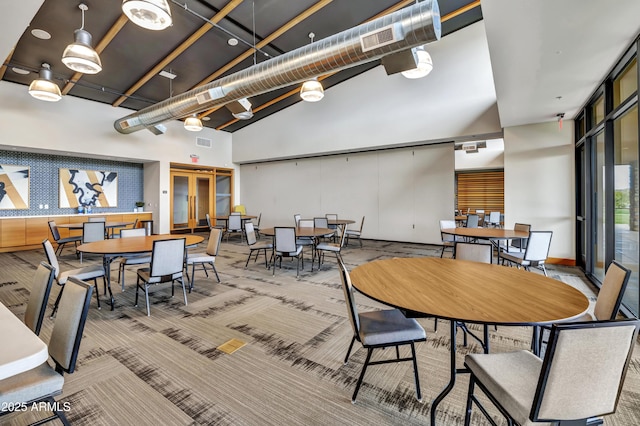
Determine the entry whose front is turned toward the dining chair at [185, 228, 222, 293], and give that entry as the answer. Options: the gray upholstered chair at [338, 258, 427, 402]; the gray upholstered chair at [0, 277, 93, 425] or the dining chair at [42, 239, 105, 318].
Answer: the dining chair at [42, 239, 105, 318]

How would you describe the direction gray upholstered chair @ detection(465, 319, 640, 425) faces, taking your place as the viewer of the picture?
facing away from the viewer and to the left of the viewer

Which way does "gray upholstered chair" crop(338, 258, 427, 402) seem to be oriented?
to the viewer's right

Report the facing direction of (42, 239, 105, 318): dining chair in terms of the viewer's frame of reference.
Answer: facing to the right of the viewer

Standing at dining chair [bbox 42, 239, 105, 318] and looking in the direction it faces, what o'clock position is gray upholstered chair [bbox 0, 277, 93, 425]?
The gray upholstered chair is roughly at 3 o'clock from the dining chair.

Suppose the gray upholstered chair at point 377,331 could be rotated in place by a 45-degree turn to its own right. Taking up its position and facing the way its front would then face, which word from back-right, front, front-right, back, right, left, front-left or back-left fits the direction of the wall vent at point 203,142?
back

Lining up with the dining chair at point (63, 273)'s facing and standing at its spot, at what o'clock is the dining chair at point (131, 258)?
the dining chair at point (131, 258) is roughly at 11 o'clock from the dining chair at point (63, 273).

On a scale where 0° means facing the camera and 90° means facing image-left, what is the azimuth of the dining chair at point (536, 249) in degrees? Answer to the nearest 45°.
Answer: approximately 135°

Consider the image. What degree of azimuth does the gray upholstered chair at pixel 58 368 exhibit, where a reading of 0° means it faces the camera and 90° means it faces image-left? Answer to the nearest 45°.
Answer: approximately 45°

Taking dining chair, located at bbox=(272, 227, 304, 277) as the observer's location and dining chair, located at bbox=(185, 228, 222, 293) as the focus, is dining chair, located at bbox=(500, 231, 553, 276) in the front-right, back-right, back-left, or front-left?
back-left

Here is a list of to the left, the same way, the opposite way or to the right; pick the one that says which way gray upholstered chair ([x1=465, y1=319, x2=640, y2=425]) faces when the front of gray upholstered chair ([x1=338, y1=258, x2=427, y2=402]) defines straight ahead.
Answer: to the left
